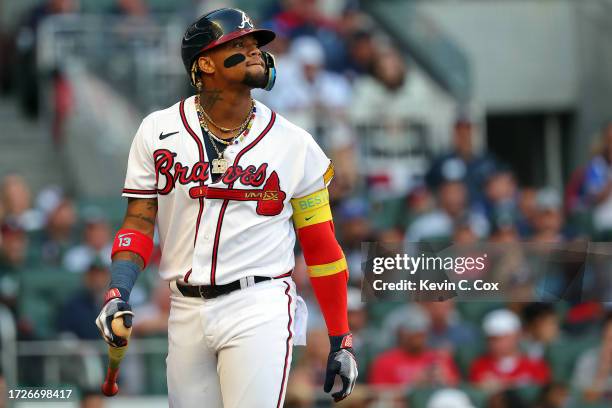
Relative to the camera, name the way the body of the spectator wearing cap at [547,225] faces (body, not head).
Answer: toward the camera

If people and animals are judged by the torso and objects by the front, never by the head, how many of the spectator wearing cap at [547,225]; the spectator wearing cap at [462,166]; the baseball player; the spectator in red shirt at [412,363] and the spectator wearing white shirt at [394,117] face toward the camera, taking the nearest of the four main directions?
5

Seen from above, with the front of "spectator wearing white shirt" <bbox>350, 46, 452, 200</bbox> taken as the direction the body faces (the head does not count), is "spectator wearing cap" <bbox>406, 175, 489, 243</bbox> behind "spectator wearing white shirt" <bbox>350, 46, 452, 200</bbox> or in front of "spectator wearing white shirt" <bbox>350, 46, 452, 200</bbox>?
in front

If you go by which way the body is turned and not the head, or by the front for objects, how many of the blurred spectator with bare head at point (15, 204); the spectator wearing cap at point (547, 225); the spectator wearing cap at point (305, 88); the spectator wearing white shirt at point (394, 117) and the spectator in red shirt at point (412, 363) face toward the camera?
5

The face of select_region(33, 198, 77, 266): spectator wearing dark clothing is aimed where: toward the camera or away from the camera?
toward the camera

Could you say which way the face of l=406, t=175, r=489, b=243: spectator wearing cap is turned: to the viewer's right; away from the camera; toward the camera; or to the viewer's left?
toward the camera

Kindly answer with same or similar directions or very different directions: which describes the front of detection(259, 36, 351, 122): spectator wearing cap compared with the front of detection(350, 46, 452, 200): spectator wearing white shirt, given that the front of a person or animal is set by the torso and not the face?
same or similar directions

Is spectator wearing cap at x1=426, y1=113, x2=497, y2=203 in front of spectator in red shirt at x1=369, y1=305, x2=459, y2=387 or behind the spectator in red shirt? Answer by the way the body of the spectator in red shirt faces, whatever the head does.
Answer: behind

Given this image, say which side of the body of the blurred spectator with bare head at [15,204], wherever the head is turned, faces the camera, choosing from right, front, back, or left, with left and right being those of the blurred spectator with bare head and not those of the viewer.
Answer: front

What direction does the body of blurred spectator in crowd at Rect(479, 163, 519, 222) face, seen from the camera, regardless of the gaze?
toward the camera

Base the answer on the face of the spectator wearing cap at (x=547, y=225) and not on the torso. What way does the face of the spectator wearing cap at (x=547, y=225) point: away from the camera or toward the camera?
toward the camera

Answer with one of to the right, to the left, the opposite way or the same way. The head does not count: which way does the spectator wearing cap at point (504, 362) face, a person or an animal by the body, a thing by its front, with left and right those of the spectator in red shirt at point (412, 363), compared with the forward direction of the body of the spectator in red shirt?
the same way

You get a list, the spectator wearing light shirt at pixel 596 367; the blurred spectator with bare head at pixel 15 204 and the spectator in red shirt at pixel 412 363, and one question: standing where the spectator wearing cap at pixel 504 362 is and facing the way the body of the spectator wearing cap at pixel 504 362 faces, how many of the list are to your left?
1

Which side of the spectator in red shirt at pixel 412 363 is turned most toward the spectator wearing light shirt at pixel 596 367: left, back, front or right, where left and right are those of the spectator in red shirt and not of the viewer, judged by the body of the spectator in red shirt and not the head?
left

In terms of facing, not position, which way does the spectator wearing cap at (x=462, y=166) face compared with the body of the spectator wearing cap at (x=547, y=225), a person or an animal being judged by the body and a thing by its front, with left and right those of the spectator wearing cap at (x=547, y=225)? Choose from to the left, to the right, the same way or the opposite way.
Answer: the same way
